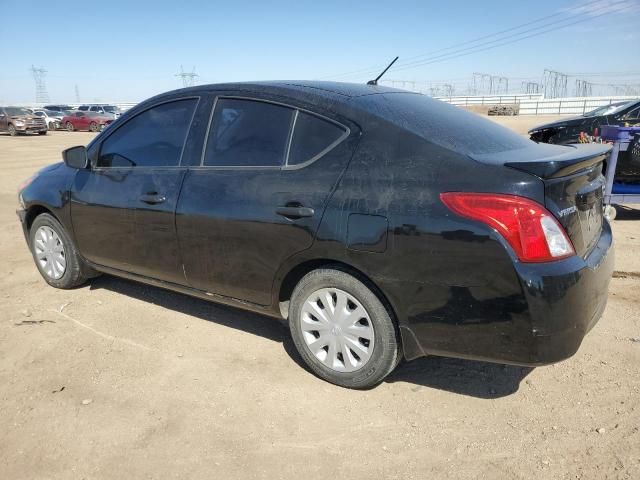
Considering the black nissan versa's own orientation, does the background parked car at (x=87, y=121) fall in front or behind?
in front

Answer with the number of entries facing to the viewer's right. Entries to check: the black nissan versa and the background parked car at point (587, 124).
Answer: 0

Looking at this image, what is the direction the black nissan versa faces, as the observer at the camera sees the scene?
facing away from the viewer and to the left of the viewer

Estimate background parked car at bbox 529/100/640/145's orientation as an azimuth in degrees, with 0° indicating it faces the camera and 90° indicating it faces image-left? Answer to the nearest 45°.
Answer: approximately 45°

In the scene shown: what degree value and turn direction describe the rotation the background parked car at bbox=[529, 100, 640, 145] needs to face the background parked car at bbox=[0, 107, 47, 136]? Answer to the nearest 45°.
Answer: approximately 45° to its right

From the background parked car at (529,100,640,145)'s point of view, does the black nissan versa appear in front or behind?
in front

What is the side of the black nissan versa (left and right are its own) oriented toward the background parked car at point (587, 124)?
right
